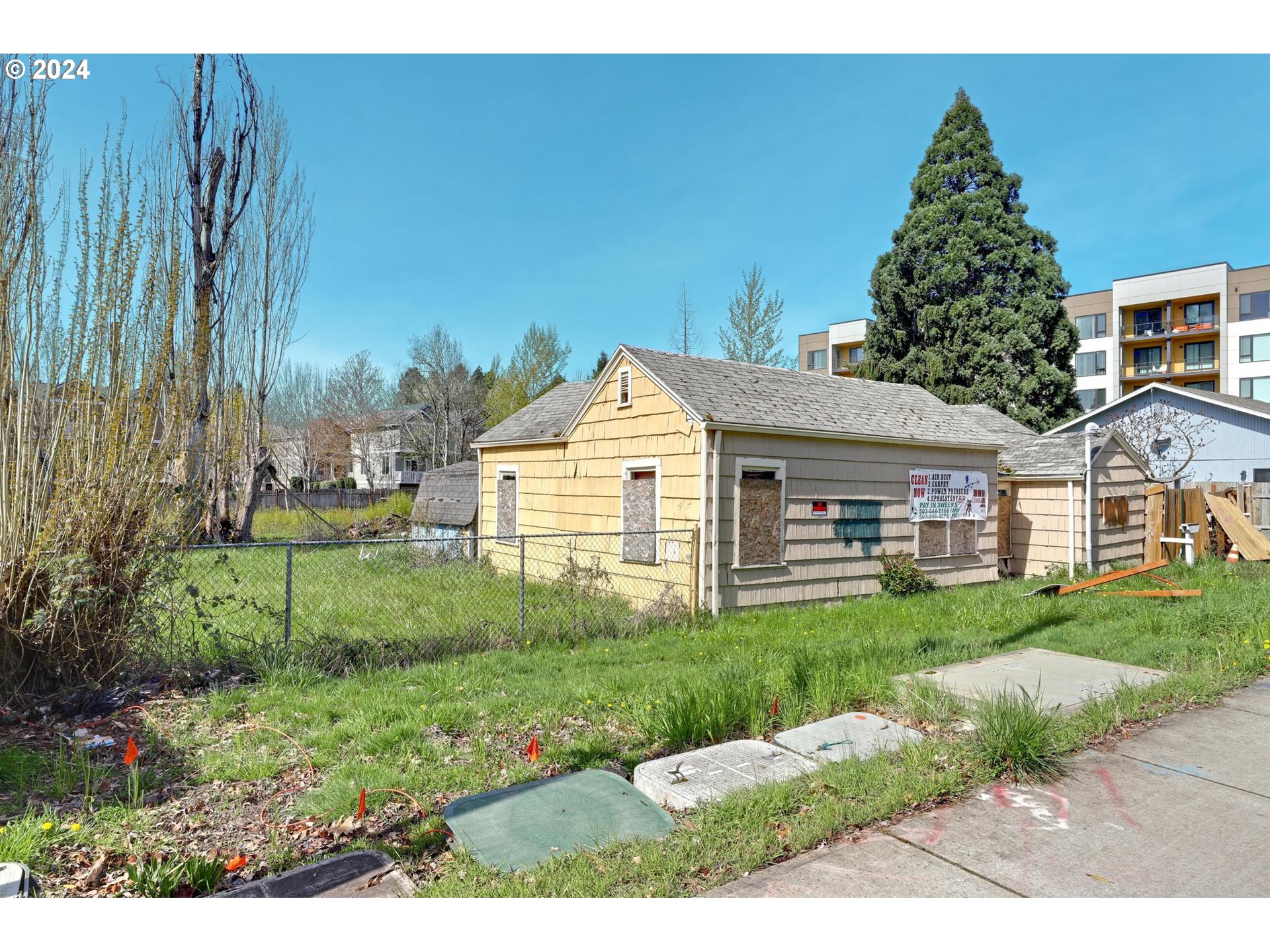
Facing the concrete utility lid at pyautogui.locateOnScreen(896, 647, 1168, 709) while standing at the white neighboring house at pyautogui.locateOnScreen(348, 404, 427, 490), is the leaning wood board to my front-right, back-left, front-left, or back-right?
front-left

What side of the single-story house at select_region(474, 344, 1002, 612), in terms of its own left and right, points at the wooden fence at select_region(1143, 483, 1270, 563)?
left

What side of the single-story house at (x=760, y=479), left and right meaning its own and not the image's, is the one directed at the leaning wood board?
left

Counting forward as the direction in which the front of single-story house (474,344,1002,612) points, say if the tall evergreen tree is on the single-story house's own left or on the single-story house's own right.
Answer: on the single-story house's own left

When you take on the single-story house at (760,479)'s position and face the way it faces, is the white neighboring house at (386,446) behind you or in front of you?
behind

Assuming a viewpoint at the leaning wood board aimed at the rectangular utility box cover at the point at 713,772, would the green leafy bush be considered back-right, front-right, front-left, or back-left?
front-right

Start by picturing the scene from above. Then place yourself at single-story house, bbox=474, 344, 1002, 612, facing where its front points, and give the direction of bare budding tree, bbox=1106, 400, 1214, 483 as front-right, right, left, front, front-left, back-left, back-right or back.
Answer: left

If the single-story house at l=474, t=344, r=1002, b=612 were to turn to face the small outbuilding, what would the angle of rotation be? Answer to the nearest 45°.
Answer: approximately 180°

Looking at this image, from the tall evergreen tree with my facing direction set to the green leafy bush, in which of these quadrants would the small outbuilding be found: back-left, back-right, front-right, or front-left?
front-right

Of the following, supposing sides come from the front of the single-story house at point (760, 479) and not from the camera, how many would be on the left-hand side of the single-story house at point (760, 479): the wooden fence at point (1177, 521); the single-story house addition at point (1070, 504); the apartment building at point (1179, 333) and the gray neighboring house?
4

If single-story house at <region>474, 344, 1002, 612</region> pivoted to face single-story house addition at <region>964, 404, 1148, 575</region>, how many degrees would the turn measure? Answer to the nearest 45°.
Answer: approximately 90° to its left

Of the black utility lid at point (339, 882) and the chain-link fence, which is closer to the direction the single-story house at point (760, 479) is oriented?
the black utility lid
